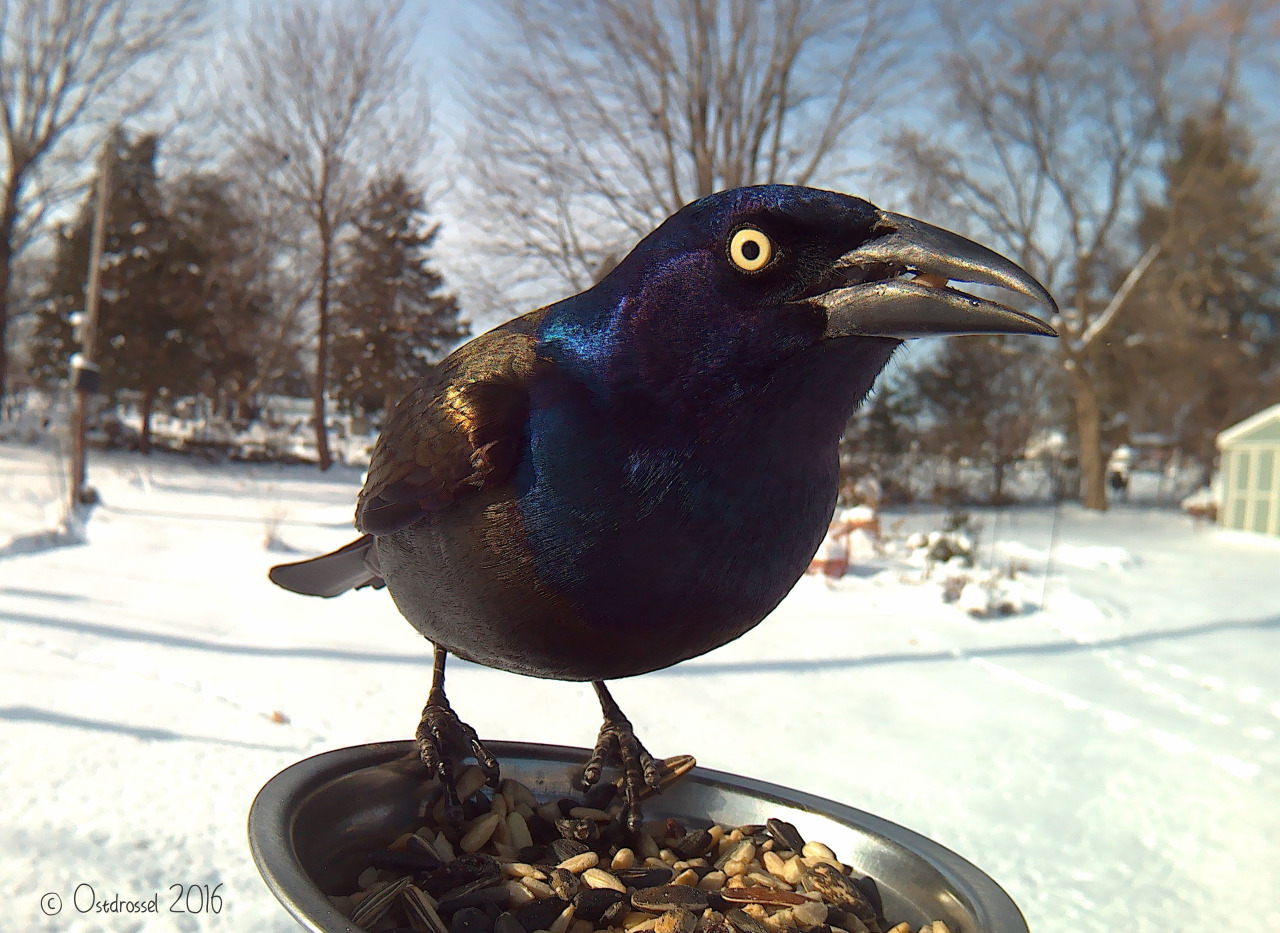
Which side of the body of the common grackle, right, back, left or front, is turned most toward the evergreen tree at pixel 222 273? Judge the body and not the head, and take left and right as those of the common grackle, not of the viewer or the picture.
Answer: back

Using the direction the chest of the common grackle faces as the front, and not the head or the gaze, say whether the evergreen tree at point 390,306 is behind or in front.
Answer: behind

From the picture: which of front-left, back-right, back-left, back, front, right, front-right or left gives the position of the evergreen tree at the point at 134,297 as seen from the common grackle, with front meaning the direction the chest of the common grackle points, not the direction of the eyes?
back

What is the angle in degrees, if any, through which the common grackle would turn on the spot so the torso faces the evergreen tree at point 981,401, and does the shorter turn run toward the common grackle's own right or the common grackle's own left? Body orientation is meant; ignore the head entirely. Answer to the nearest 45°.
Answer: approximately 135° to the common grackle's own left

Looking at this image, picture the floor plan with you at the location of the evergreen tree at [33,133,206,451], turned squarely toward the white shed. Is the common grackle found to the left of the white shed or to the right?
right

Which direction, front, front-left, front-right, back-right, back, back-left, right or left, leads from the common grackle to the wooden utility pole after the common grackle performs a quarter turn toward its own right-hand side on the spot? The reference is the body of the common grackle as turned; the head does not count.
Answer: right

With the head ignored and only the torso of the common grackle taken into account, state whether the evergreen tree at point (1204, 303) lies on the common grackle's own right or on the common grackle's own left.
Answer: on the common grackle's own left

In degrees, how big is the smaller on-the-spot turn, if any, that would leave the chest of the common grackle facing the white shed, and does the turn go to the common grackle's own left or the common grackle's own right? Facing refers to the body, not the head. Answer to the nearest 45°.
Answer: approximately 90° to the common grackle's own left

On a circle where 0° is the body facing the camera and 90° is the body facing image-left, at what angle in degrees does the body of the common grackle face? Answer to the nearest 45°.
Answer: approximately 315°
